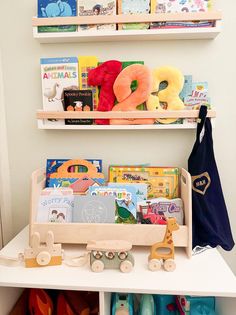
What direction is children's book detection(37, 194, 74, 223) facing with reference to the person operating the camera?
facing the viewer

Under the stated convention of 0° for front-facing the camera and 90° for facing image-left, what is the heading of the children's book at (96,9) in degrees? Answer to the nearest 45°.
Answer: approximately 0°

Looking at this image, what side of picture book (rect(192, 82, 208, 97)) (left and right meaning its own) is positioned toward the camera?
front

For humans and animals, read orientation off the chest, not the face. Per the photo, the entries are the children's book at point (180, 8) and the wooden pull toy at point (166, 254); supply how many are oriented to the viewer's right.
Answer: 1

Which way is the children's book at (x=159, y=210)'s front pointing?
toward the camera

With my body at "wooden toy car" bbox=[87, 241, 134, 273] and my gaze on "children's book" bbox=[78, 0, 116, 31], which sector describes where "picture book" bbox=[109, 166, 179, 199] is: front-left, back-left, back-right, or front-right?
front-right

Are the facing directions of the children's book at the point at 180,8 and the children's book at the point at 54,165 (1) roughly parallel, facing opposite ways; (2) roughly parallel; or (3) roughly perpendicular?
roughly parallel

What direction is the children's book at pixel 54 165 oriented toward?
toward the camera

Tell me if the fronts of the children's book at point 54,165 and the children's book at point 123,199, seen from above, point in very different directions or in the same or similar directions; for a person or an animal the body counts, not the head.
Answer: same or similar directions

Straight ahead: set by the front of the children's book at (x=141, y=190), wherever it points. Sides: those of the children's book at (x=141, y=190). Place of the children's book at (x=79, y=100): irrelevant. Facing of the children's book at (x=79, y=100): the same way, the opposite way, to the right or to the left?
the same way
